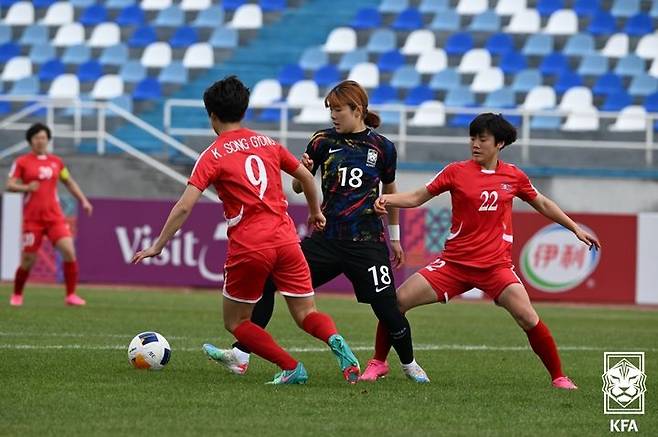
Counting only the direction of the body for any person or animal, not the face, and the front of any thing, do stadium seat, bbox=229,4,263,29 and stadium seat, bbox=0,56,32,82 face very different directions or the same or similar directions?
same or similar directions

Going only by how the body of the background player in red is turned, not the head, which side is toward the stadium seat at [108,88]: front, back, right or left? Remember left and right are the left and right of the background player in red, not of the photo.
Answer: back

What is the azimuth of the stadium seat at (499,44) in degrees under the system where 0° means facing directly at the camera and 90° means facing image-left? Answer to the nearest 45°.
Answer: approximately 0°

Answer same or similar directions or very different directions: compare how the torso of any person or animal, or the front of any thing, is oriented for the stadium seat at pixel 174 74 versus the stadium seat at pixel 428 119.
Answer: same or similar directions

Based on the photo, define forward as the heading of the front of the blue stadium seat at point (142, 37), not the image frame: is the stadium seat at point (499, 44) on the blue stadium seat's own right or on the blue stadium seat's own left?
on the blue stadium seat's own left

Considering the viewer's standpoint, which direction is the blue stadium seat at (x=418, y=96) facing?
facing the viewer and to the left of the viewer

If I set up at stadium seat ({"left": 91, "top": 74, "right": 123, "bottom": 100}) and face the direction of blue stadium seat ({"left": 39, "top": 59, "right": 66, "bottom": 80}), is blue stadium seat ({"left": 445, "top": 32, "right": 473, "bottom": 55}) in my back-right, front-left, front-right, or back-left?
back-right

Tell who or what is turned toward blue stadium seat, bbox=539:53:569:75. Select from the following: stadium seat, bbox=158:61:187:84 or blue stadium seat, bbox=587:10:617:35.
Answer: blue stadium seat, bbox=587:10:617:35

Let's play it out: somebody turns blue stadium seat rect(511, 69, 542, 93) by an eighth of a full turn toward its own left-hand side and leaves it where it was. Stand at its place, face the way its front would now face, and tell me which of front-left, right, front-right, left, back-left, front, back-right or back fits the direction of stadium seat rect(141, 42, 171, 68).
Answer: right

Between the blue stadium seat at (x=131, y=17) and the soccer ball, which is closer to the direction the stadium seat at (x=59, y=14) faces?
the soccer ball

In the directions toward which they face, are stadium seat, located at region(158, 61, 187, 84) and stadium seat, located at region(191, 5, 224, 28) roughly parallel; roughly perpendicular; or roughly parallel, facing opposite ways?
roughly parallel

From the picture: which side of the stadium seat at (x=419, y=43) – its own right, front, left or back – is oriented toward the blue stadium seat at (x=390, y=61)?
front

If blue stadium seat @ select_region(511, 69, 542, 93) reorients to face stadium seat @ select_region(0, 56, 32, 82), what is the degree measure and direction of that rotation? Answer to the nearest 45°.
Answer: approximately 45° to its right

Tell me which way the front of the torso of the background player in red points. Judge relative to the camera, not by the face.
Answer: toward the camera
